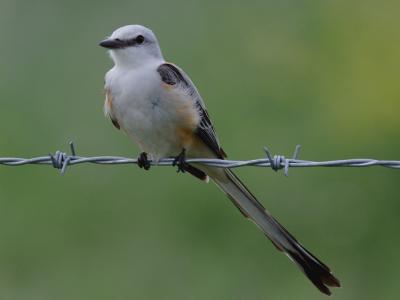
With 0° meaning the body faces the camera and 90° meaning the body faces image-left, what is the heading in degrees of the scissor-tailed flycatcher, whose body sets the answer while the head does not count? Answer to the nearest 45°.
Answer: approximately 45°
